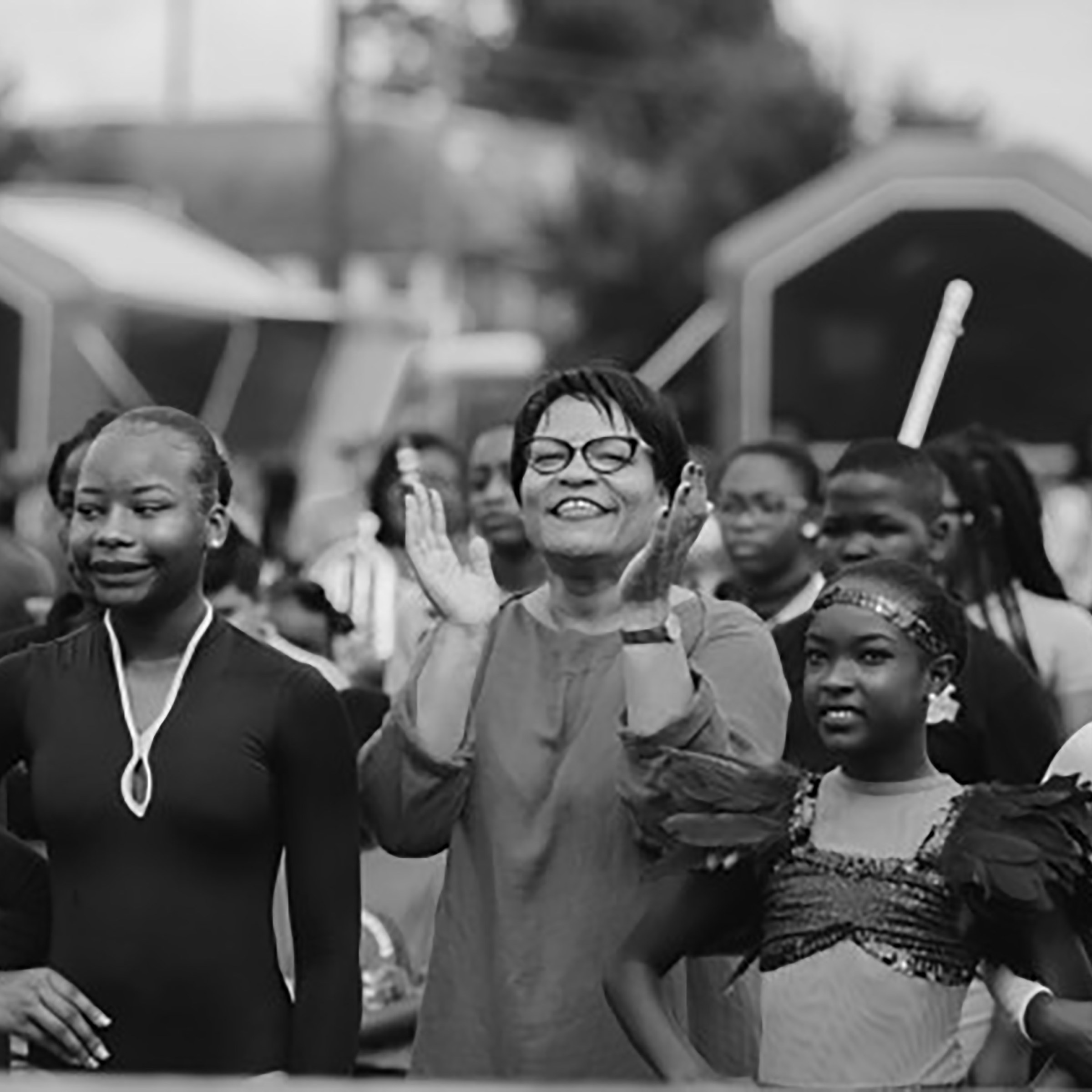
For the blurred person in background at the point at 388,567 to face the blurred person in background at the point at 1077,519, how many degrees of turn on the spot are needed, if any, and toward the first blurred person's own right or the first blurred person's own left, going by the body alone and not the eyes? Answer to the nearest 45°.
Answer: approximately 90° to the first blurred person's own left

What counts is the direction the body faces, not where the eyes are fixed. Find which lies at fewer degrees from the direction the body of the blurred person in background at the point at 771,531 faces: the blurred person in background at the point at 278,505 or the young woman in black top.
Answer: the young woman in black top

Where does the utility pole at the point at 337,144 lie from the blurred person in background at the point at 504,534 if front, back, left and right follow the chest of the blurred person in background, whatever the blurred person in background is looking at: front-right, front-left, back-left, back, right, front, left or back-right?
back-right

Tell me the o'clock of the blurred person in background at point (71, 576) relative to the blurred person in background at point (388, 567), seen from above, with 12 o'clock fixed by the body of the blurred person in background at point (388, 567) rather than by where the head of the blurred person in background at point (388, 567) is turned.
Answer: the blurred person in background at point (71, 576) is roughly at 2 o'clock from the blurred person in background at point (388, 567).

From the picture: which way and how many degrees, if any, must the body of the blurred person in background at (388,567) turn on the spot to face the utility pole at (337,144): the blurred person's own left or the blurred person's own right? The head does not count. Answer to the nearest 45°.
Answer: approximately 135° to the blurred person's own left

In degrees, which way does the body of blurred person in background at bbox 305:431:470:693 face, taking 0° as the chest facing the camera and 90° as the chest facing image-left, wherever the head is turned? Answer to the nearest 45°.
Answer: approximately 315°
